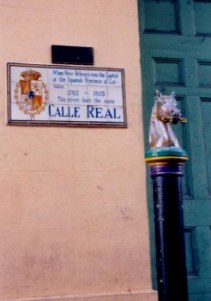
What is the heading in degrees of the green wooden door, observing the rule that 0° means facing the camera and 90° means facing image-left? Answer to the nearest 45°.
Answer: approximately 0°

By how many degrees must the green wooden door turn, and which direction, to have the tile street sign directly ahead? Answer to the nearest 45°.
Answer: approximately 45° to its right

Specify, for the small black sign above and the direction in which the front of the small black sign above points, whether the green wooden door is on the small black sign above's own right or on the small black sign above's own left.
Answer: on the small black sign above's own left

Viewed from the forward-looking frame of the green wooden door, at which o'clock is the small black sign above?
The small black sign above is roughly at 2 o'clock from the green wooden door.

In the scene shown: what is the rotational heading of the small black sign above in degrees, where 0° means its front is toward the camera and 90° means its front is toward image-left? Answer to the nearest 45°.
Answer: approximately 0°

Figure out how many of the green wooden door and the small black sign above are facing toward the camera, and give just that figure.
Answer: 2
